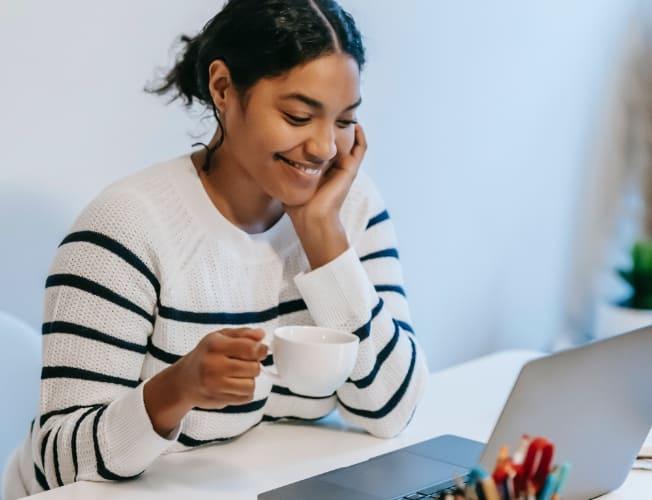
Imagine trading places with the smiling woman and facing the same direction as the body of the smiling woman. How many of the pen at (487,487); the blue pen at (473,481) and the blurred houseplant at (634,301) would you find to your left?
1

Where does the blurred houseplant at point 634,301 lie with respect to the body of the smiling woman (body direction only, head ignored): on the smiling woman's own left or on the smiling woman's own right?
on the smiling woman's own left

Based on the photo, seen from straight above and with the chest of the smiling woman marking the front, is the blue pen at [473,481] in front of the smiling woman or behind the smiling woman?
in front

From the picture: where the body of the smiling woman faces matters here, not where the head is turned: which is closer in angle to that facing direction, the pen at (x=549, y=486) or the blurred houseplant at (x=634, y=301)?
the pen

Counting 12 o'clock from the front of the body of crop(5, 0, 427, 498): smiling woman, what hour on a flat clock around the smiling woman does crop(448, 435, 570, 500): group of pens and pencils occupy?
The group of pens and pencils is roughly at 1 o'clock from the smiling woman.

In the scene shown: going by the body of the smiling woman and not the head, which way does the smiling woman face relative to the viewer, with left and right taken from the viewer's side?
facing the viewer and to the right of the viewer
